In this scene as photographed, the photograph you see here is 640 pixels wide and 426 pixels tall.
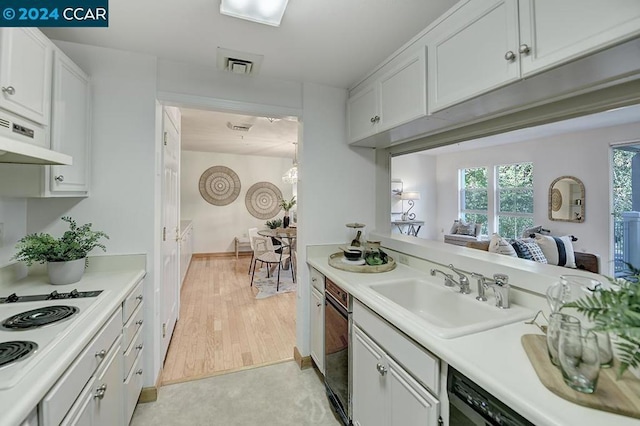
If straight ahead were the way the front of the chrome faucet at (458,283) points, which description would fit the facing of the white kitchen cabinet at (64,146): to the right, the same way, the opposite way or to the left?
the opposite way

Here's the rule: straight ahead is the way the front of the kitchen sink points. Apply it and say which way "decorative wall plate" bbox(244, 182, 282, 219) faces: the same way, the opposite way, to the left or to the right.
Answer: to the left

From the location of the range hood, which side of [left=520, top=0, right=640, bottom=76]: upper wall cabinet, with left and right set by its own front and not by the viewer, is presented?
front

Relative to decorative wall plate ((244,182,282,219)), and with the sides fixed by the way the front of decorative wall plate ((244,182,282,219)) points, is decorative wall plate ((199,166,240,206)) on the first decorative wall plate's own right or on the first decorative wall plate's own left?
on the first decorative wall plate's own right

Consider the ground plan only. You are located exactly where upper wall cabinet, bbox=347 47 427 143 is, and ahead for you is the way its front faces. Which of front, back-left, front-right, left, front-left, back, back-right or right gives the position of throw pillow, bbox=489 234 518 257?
back

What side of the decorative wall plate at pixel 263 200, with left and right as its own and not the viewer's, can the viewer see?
front

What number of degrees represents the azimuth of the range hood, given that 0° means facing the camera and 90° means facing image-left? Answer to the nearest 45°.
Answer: approximately 315°

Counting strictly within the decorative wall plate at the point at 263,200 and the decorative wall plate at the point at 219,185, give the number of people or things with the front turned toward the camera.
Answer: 2

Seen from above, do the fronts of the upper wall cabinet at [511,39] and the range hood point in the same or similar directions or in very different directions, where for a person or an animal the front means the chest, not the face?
very different directions

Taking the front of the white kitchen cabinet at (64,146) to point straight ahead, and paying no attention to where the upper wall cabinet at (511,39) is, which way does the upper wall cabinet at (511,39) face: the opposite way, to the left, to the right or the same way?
the opposite way

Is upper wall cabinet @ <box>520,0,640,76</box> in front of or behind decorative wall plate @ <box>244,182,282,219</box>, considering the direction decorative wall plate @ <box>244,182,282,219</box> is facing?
in front

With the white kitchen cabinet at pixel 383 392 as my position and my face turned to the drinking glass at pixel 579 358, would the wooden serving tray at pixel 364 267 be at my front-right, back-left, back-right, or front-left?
back-left

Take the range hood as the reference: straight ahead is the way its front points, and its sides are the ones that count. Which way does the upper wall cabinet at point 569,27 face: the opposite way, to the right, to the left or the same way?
the opposite way

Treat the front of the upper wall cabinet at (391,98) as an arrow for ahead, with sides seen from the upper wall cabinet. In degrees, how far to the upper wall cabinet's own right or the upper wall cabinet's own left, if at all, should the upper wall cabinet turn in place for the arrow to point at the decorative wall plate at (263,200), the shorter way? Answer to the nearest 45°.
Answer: approximately 90° to the upper wall cabinet's own right

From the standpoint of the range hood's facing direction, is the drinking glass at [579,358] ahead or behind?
ahead

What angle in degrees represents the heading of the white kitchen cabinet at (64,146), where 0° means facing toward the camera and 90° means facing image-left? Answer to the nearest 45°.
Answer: approximately 315°

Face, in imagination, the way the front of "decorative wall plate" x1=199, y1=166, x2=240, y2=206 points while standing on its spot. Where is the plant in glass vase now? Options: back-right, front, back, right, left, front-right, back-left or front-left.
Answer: front

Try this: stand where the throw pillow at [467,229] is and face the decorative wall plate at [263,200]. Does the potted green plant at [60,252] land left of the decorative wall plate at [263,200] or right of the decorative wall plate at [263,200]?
left

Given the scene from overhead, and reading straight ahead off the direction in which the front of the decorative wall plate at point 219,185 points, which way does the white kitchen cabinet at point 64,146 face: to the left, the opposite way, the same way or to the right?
to the left
